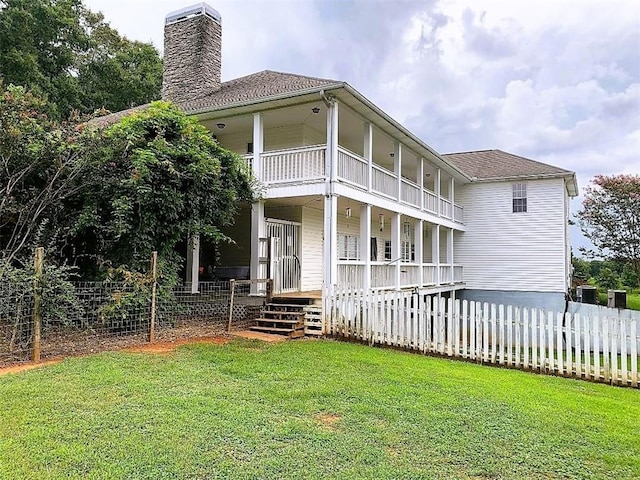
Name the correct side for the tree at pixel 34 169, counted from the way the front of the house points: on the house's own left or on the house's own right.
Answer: on the house's own right

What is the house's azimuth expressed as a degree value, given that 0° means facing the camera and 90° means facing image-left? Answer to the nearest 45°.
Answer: approximately 315°

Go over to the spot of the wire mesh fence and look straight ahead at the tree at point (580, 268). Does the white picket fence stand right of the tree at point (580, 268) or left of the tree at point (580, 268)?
right

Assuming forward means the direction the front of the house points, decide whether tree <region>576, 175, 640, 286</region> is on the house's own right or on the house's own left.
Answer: on the house's own left

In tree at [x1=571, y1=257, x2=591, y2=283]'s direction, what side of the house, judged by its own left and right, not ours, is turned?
left
